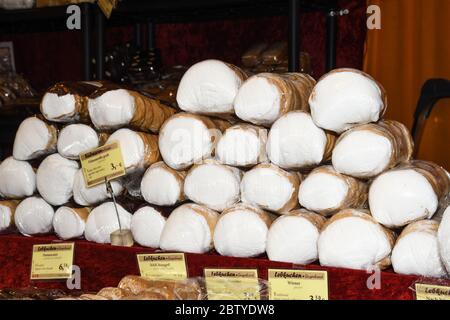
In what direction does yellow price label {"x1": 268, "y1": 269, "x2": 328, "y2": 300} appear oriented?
toward the camera

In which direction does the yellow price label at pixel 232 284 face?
toward the camera

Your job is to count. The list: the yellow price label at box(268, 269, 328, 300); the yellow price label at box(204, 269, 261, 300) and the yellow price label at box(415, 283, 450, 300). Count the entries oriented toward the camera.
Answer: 3

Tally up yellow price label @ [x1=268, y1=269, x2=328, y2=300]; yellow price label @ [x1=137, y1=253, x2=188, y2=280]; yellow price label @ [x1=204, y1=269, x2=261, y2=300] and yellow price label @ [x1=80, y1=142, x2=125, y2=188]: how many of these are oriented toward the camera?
4

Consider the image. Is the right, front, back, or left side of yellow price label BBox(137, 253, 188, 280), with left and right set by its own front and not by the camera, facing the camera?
front

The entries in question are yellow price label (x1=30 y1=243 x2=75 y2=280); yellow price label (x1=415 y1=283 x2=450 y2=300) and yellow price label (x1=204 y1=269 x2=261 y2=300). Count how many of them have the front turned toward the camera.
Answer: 3
